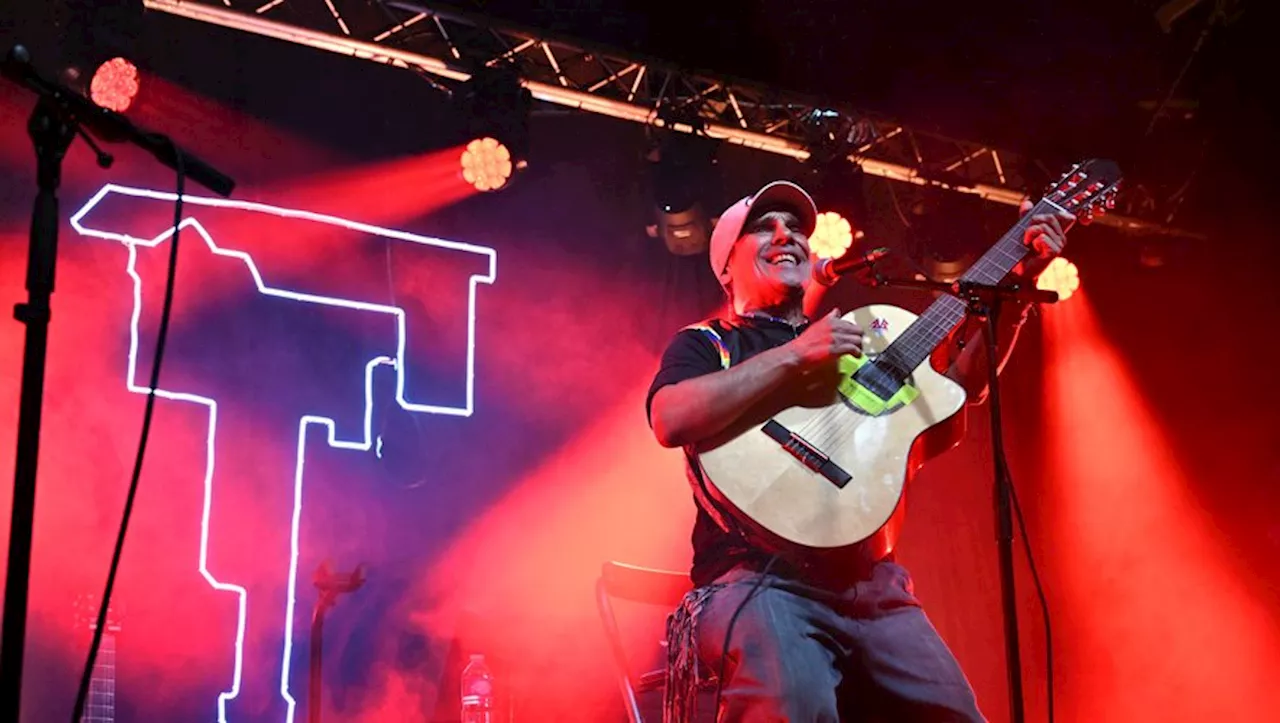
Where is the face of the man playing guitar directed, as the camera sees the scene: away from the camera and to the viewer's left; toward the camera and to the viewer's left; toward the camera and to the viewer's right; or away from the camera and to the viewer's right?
toward the camera and to the viewer's right

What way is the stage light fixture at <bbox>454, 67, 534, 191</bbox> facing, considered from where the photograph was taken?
facing the viewer and to the left of the viewer

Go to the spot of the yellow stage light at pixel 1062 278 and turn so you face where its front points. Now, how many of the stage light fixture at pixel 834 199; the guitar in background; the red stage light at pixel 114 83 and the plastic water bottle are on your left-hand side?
0

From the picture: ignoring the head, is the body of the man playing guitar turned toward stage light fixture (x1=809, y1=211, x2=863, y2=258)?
no

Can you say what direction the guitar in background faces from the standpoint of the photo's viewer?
facing the viewer

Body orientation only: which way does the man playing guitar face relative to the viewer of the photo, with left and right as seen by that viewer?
facing the viewer and to the right of the viewer

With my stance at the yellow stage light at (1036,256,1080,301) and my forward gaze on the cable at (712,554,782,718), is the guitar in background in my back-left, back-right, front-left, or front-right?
front-right

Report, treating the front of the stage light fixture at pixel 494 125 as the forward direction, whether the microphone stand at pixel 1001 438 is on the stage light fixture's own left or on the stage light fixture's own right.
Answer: on the stage light fixture's own left

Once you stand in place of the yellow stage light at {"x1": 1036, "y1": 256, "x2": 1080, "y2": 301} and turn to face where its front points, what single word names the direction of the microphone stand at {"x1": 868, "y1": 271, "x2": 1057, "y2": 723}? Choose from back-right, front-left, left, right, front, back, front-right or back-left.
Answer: front

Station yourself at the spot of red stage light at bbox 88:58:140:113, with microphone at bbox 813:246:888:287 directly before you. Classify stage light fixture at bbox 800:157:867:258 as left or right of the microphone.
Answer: left

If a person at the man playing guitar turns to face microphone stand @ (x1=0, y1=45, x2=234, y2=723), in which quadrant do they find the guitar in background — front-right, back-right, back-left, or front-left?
front-right

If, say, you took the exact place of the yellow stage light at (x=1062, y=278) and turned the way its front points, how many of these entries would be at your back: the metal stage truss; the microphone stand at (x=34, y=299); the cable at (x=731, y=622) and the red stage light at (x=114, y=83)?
0

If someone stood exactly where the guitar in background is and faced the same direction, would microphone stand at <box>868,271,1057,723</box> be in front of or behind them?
in front

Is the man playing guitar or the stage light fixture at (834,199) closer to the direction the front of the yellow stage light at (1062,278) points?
the man playing guitar

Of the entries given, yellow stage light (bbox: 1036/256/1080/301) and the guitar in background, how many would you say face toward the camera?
2
